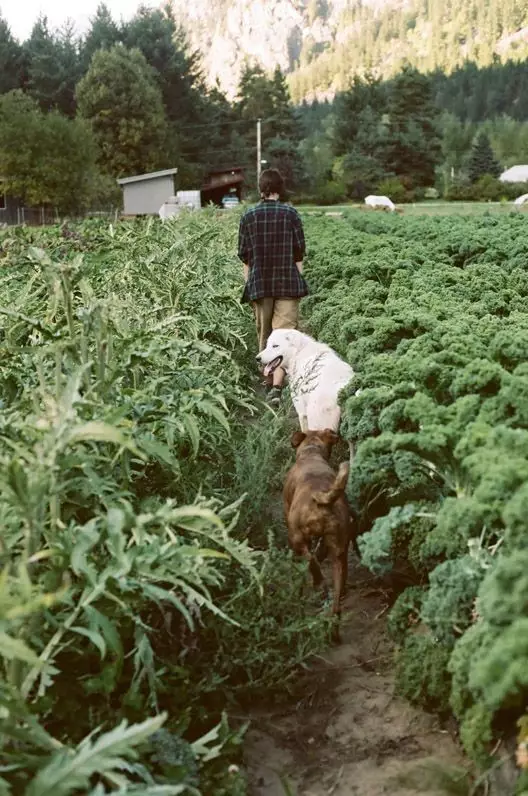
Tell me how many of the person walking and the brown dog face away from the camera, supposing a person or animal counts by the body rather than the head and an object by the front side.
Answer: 2

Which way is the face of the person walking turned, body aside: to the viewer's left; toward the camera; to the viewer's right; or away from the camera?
away from the camera

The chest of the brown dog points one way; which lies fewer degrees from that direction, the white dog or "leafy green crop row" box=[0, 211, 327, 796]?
the white dog

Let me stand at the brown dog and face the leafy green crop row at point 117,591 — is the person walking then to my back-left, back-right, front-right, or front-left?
back-right

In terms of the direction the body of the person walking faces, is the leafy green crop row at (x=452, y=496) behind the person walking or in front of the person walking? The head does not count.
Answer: behind

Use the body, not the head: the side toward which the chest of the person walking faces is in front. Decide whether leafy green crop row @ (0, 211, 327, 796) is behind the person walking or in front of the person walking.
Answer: behind

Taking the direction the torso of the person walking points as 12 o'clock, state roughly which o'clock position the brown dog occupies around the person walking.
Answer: The brown dog is roughly at 6 o'clock from the person walking.

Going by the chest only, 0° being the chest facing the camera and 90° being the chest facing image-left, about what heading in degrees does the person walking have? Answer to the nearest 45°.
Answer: approximately 180°

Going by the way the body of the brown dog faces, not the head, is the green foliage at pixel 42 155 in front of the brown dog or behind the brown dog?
in front

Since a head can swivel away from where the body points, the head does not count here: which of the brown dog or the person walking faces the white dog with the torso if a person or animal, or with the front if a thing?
the brown dog

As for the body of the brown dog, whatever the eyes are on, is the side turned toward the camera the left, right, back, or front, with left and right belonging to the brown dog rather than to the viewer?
back

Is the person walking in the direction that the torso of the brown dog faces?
yes
